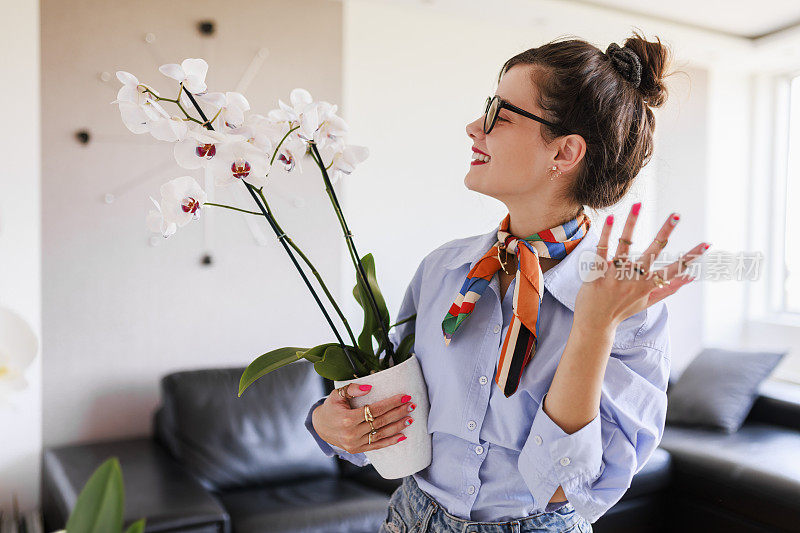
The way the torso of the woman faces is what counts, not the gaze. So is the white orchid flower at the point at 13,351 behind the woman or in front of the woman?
in front

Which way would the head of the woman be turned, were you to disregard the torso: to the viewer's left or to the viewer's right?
to the viewer's left

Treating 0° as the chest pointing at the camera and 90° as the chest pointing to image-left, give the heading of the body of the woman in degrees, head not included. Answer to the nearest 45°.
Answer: approximately 45°

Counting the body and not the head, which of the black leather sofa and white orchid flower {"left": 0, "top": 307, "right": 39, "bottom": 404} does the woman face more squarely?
the white orchid flower
